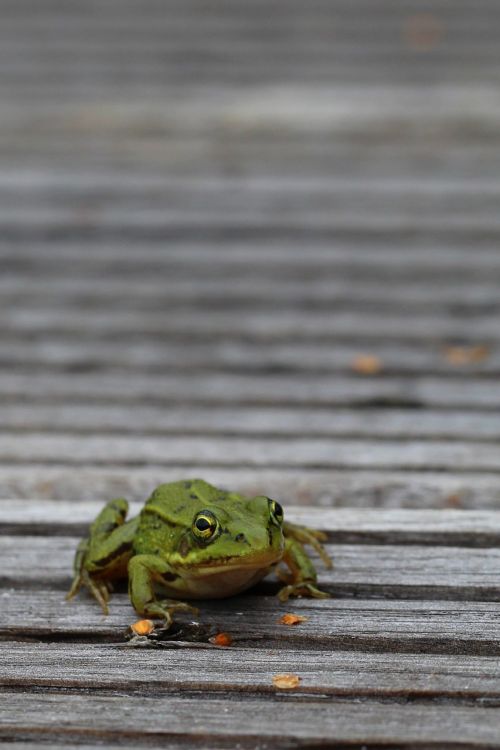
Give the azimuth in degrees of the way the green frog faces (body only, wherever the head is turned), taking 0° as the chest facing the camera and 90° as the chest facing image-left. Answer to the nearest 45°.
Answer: approximately 315°

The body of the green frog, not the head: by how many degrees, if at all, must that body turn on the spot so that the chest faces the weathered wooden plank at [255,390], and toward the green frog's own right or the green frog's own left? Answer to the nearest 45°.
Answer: approximately 135° to the green frog's own left

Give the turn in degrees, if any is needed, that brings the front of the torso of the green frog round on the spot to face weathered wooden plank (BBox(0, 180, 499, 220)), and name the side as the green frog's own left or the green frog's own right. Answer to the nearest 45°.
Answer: approximately 135° to the green frog's own left

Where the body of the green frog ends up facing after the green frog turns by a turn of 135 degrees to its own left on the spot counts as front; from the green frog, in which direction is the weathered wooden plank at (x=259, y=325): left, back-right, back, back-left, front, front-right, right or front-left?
front

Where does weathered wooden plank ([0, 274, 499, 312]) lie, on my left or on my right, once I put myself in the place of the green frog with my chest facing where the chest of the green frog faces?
on my left

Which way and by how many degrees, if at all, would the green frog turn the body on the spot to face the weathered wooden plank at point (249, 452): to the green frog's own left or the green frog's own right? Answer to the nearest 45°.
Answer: approximately 135° to the green frog's own left

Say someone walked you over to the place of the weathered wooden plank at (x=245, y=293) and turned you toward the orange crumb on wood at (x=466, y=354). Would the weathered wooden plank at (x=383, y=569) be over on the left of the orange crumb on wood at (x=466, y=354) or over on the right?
right
